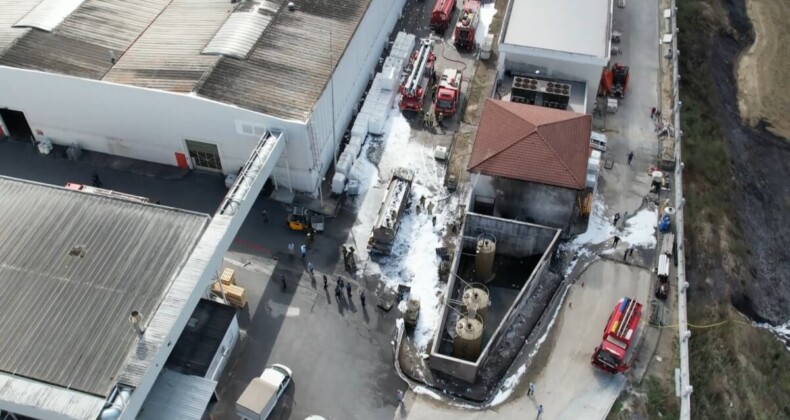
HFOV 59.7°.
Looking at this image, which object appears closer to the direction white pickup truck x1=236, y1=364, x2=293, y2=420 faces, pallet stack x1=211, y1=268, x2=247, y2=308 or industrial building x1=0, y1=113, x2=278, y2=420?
the pallet stack

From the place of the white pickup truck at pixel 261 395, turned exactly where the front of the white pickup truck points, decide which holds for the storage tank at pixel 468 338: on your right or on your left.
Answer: on your right

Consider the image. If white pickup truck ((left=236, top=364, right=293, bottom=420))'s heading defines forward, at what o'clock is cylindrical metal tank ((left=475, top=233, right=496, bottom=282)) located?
The cylindrical metal tank is roughly at 1 o'clock from the white pickup truck.

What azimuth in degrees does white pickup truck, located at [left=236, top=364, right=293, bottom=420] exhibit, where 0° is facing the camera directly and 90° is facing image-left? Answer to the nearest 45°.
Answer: approximately 225°

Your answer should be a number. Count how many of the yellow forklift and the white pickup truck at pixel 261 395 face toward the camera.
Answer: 0

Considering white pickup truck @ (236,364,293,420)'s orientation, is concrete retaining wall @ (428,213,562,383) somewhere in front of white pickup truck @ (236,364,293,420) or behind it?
in front

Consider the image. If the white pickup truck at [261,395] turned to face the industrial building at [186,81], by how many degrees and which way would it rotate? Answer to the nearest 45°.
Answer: approximately 45° to its left
